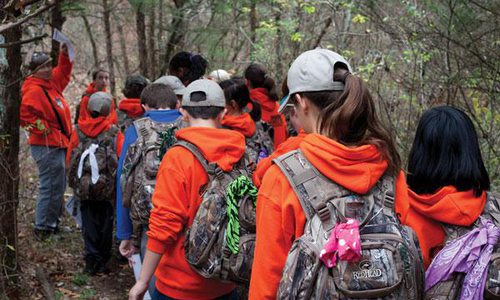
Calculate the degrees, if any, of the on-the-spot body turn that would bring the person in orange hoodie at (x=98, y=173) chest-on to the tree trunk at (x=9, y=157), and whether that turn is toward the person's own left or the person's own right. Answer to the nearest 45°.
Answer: approximately 135° to the person's own left

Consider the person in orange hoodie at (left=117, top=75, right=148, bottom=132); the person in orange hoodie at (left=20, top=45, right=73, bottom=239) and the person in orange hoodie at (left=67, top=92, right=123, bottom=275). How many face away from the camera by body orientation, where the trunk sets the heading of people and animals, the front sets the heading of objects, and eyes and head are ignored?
2

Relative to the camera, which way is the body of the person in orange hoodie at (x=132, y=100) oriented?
away from the camera

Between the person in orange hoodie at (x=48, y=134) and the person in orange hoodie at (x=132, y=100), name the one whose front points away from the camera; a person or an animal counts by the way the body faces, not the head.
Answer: the person in orange hoodie at (x=132, y=100)

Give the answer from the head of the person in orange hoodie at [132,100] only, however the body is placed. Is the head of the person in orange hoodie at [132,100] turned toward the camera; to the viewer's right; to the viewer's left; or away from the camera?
away from the camera

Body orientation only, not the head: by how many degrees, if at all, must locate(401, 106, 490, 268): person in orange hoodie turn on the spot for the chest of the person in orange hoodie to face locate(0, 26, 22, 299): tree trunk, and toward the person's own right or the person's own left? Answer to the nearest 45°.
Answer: approximately 45° to the person's own left

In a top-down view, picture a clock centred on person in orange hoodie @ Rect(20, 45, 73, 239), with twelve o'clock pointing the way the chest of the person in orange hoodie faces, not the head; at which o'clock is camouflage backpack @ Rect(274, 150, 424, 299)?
The camouflage backpack is roughly at 1 o'clock from the person in orange hoodie.

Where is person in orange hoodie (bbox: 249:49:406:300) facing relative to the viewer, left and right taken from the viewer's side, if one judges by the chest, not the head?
facing away from the viewer and to the left of the viewer

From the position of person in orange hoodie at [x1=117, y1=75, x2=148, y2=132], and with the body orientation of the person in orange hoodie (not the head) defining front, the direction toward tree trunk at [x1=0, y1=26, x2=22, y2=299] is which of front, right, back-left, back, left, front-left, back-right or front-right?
back-left

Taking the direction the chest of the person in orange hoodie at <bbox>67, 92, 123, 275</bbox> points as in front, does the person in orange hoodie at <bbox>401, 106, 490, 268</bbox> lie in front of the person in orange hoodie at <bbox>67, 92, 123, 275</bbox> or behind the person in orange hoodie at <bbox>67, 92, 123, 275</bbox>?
behind

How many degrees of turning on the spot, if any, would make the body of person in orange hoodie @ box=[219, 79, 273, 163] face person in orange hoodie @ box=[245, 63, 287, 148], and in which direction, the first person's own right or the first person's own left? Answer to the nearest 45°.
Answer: approximately 45° to the first person's own right

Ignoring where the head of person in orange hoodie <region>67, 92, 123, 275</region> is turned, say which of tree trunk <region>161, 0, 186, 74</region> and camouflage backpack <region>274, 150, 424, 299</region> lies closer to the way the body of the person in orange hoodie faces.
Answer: the tree trunk

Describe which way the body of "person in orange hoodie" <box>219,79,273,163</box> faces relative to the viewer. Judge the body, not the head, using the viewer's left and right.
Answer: facing away from the viewer and to the left of the viewer

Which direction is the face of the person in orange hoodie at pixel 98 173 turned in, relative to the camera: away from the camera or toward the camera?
away from the camera

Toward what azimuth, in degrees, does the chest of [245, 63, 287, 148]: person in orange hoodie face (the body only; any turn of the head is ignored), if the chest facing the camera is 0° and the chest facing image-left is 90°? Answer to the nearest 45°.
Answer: approximately 135°

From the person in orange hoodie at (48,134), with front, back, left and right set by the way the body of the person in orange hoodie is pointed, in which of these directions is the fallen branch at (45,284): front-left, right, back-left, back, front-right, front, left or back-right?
front-right
